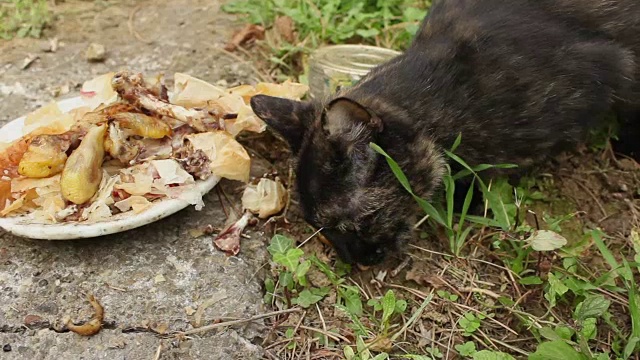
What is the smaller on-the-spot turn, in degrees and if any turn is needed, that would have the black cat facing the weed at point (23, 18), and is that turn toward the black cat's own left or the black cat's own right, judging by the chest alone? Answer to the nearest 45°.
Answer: approximately 45° to the black cat's own right

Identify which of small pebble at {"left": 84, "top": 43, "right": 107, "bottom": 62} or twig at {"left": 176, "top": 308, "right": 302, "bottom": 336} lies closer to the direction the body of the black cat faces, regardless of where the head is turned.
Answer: the twig

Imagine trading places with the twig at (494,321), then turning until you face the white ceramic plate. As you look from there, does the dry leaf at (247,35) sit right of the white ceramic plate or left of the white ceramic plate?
right

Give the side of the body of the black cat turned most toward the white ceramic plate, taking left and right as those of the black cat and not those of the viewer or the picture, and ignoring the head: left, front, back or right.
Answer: front

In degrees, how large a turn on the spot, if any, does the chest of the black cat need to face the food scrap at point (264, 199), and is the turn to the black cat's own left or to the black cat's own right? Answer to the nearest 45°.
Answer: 0° — it already faces it

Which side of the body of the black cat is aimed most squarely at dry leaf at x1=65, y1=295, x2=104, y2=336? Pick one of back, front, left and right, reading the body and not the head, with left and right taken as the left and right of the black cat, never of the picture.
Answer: front

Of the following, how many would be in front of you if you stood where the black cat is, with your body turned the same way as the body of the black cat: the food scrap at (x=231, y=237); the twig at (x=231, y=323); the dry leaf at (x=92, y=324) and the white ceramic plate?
4

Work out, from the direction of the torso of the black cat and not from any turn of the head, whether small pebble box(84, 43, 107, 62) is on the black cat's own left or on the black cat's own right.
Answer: on the black cat's own right

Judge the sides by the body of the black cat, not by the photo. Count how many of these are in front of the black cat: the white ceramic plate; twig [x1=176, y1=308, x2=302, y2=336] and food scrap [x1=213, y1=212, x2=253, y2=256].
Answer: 3

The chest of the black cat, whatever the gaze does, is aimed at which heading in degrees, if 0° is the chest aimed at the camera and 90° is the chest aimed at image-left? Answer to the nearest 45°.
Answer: approximately 45°

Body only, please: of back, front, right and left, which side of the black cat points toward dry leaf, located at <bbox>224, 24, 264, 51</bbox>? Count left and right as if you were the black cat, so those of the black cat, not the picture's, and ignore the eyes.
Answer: right

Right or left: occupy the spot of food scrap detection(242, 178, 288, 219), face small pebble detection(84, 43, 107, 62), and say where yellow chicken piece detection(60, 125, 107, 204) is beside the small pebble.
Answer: left

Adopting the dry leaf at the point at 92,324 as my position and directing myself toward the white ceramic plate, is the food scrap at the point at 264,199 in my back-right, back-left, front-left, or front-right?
front-right

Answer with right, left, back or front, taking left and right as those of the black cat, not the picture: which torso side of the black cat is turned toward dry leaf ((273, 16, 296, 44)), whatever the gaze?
right

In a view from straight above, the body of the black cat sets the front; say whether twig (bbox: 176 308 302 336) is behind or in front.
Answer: in front

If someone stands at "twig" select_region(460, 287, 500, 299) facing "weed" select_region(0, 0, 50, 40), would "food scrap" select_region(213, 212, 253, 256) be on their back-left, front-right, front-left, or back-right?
front-left
